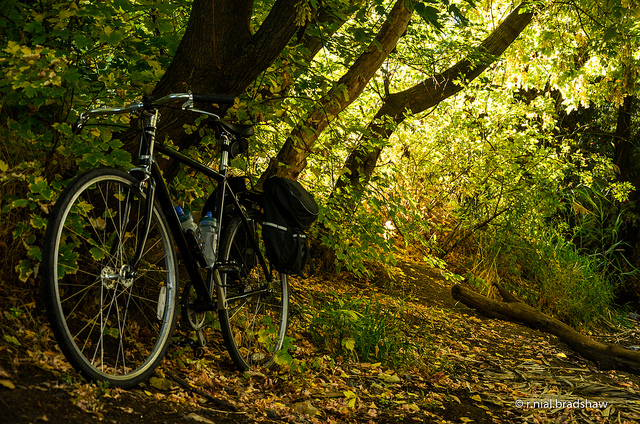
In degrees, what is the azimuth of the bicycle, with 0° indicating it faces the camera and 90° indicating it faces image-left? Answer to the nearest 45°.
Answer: approximately 45°

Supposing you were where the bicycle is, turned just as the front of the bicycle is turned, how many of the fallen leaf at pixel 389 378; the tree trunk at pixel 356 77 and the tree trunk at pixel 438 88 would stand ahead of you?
0

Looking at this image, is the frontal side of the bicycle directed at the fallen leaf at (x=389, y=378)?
no

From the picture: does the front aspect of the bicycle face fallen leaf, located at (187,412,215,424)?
no

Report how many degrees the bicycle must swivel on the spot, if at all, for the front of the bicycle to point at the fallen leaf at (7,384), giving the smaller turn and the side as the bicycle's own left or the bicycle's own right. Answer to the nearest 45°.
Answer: approximately 45° to the bicycle's own right

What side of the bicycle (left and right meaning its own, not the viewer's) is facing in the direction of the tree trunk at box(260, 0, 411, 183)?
back

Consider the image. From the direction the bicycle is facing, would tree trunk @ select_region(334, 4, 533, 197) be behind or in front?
behind

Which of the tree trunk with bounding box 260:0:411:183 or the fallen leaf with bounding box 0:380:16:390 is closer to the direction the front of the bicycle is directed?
the fallen leaf

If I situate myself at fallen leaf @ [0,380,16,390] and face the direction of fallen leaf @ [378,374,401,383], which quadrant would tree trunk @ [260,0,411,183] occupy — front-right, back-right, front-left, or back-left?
front-left
